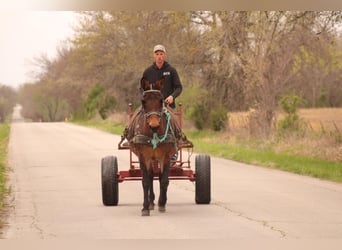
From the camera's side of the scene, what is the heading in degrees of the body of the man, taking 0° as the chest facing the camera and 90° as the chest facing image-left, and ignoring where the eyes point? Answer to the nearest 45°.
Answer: approximately 0°

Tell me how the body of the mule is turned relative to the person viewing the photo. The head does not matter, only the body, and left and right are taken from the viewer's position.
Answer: facing the viewer

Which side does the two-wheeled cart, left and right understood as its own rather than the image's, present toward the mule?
front

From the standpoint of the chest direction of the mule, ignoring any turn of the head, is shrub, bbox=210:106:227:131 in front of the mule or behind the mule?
behind

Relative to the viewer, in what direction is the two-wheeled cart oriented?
toward the camera

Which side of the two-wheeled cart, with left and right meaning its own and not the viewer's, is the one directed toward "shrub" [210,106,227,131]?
back

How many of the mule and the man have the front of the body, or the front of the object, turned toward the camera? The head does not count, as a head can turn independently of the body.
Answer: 2

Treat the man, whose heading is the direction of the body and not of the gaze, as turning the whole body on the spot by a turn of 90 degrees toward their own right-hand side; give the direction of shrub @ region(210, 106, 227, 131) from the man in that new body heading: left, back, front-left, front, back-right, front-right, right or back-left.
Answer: right
